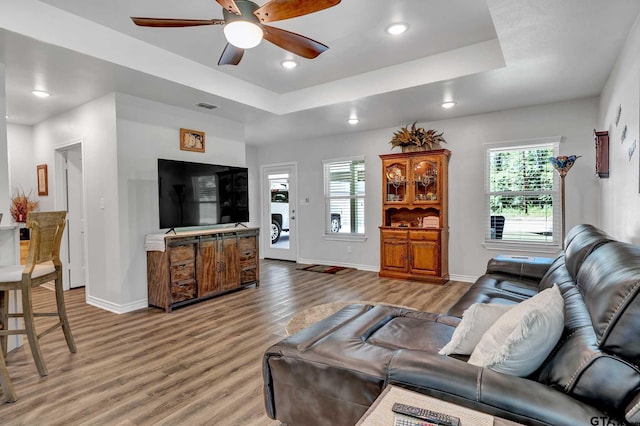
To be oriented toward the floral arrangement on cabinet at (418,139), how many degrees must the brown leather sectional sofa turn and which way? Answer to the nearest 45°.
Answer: approximately 90° to its right

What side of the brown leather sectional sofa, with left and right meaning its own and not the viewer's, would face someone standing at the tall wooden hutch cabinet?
right

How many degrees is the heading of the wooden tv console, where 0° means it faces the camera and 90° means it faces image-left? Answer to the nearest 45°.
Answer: approximately 315°

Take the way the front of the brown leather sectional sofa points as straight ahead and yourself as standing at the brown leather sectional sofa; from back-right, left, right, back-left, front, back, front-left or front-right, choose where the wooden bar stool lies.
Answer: front

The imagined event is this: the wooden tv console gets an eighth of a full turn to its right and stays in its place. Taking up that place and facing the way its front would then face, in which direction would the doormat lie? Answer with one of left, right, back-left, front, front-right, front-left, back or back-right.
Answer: back-left

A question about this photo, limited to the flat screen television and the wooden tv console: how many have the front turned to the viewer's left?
0

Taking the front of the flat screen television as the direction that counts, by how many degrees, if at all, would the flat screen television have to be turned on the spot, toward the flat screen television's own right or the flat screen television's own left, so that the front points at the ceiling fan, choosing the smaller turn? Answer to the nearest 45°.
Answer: approximately 45° to the flat screen television's own right

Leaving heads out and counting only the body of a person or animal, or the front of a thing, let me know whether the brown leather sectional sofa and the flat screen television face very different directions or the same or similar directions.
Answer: very different directions

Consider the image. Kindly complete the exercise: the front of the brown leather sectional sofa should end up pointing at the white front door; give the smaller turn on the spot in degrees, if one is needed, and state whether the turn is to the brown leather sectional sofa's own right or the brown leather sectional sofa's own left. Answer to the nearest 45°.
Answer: approximately 45° to the brown leather sectional sofa's own right

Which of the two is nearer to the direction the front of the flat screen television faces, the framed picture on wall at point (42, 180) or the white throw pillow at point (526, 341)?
the white throw pillow

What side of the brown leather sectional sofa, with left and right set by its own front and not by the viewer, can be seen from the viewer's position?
left

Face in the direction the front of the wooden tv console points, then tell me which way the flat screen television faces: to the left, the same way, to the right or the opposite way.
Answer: the same way
